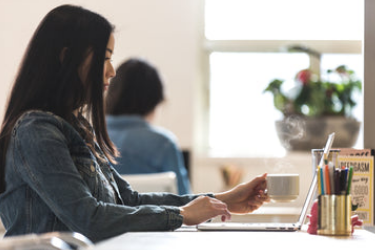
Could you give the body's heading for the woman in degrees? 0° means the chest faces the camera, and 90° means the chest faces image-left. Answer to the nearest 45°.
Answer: approximately 270°

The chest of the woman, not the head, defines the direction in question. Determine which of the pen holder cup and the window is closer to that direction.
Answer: the pen holder cup

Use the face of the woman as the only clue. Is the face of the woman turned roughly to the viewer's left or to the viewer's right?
to the viewer's right

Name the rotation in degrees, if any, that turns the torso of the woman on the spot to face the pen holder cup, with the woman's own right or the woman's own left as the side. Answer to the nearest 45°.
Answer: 0° — they already face it

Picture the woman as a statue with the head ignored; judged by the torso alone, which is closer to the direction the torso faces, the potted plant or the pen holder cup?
the pen holder cup

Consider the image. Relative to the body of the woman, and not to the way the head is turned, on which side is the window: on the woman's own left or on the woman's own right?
on the woman's own left

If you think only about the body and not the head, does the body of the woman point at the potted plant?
no

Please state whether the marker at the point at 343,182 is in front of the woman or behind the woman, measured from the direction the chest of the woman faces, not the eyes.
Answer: in front
